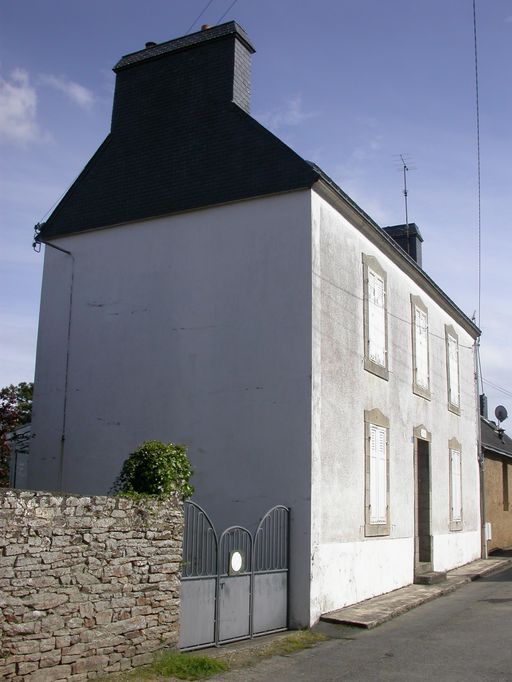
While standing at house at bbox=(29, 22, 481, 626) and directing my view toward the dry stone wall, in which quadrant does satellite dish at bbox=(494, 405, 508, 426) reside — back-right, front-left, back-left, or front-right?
back-left

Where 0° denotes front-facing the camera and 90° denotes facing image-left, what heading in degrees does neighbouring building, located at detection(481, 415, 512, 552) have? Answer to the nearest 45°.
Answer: approximately 315°

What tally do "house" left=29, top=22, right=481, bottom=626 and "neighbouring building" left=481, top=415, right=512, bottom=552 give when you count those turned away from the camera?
0

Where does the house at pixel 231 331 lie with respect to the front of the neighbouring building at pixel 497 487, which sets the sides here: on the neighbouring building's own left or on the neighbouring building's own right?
on the neighbouring building's own right

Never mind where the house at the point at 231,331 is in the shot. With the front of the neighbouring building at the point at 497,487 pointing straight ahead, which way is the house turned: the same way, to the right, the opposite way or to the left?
the same way

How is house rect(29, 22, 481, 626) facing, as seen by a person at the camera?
facing the viewer and to the right of the viewer

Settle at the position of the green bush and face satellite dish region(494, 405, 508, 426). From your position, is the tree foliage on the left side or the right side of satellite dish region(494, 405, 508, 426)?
left

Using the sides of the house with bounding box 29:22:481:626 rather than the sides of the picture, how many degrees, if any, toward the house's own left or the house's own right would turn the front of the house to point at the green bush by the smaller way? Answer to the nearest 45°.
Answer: approximately 45° to the house's own right

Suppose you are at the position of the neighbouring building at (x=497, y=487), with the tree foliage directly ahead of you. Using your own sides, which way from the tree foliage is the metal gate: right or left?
left
